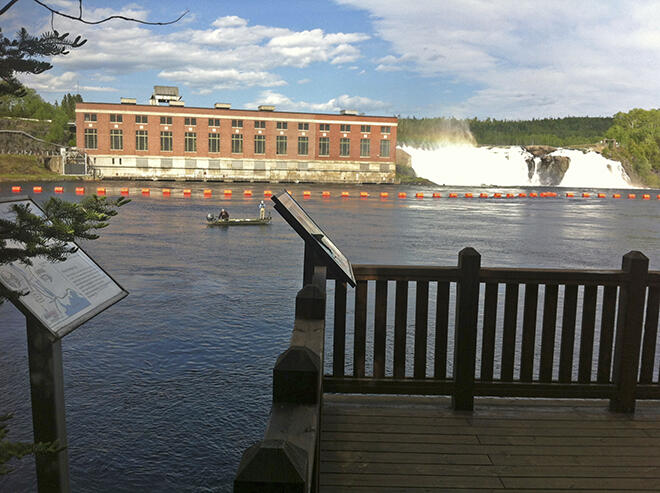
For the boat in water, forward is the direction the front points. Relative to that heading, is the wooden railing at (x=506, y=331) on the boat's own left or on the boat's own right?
on the boat's own right

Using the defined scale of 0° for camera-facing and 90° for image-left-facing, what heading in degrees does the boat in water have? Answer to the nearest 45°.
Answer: approximately 270°

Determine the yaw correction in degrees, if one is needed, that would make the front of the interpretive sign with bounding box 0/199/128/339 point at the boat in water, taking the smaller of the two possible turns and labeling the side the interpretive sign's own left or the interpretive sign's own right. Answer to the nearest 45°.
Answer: approximately 135° to the interpretive sign's own left

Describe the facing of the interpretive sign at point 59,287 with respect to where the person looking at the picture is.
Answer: facing the viewer and to the right of the viewer

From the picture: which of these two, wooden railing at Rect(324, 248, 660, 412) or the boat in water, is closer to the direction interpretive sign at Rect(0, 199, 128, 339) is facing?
the wooden railing

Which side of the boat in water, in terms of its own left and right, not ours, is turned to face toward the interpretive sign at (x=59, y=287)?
right

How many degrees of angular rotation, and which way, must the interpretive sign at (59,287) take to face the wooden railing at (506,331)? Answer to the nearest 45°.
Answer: approximately 45° to its left

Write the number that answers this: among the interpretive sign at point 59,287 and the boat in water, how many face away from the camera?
0
